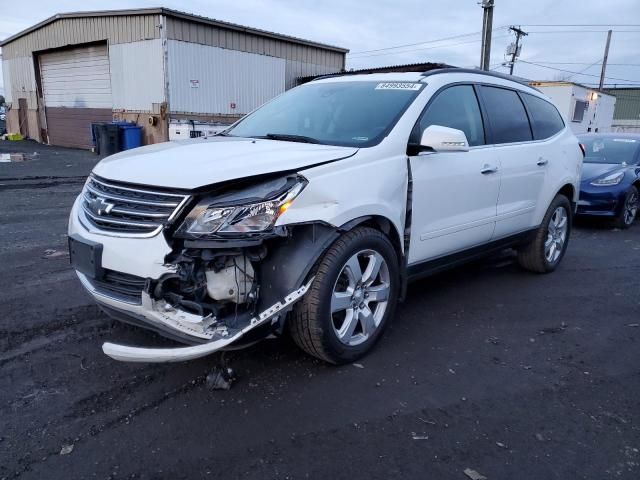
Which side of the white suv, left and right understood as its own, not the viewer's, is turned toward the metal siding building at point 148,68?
right

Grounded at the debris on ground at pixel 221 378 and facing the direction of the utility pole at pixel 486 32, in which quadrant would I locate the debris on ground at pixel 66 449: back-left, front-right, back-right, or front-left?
back-left

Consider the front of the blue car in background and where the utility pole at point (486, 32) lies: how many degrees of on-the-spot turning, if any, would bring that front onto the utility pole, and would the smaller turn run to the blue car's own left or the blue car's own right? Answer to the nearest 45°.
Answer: approximately 90° to the blue car's own right

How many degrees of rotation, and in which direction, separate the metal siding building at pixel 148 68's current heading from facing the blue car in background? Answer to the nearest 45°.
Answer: approximately 90° to its left

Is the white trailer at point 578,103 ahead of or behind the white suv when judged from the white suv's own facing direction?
behind

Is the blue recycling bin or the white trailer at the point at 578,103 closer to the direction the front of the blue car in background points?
the blue recycling bin

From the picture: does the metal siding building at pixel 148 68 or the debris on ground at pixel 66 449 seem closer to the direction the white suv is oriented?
the debris on ground

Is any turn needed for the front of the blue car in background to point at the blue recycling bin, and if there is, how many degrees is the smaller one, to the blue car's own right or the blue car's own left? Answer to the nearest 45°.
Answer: approximately 45° to the blue car's own right

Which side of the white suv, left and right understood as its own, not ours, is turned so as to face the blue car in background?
back

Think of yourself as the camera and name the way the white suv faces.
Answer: facing the viewer and to the left of the viewer

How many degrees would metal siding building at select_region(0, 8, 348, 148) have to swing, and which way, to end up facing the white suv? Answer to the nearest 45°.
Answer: approximately 45° to its left

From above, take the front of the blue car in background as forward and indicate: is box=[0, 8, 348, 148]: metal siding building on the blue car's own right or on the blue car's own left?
on the blue car's own right

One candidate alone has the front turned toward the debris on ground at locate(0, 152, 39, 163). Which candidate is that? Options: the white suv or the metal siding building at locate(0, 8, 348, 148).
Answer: the metal siding building

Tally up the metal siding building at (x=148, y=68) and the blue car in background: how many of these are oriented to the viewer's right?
0

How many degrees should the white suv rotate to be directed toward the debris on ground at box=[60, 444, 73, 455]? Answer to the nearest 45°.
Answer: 0° — it already faces it

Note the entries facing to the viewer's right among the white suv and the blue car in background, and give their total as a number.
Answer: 0
